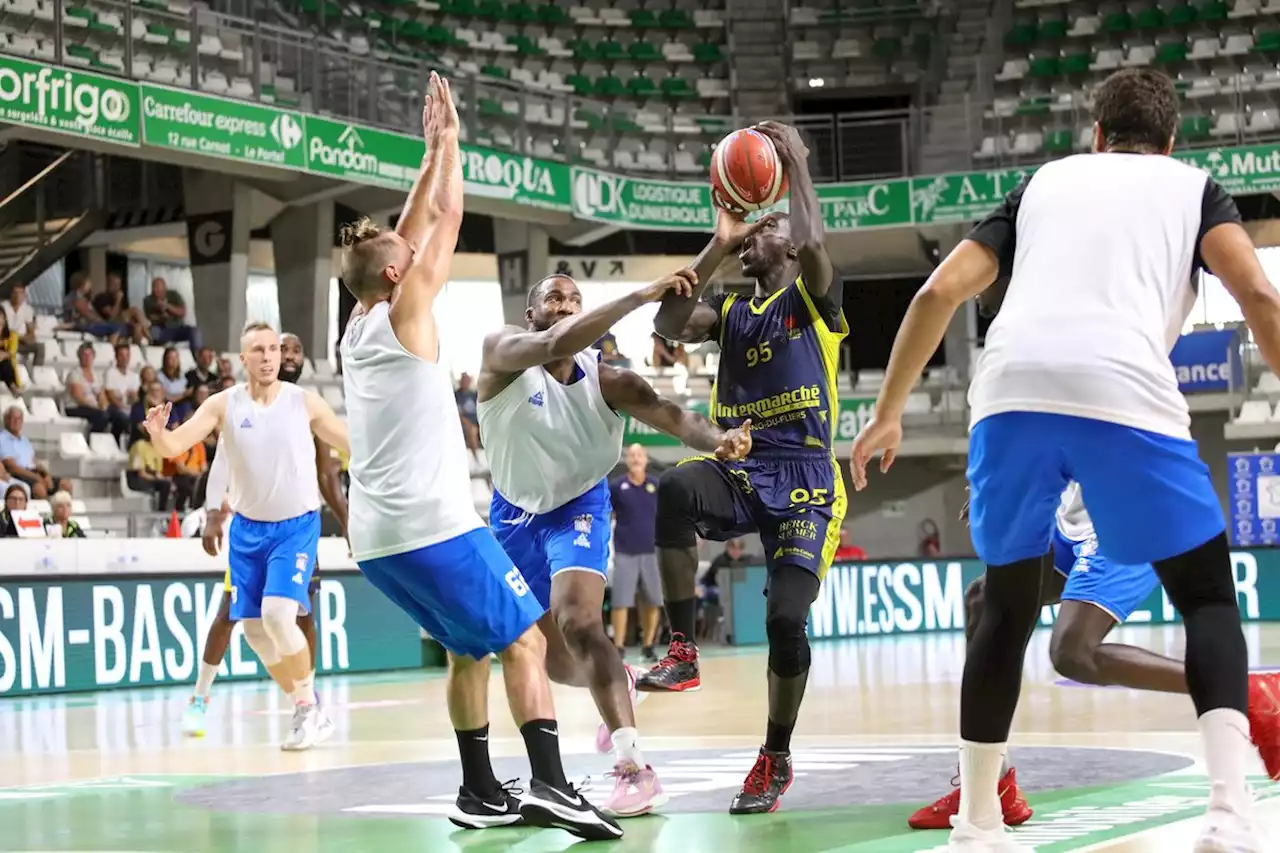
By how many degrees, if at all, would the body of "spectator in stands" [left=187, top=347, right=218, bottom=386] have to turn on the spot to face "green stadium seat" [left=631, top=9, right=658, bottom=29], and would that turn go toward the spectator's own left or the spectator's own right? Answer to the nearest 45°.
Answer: approximately 90° to the spectator's own left

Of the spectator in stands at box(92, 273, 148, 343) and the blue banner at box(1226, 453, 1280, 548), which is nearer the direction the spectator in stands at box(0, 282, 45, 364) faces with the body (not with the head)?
the blue banner

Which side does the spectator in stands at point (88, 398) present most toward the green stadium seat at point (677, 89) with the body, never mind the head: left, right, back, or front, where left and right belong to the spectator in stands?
left

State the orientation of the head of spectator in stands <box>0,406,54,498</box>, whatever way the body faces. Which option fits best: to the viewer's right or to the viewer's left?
to the viewer's right

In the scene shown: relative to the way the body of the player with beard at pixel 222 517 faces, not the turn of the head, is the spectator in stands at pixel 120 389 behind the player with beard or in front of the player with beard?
behind

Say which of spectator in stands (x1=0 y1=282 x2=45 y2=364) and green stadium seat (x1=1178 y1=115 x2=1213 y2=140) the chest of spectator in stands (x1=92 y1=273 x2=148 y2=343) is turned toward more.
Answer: the green stadium seat

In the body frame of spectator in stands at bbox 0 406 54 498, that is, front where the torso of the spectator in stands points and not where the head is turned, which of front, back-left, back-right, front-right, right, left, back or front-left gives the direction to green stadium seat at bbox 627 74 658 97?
left

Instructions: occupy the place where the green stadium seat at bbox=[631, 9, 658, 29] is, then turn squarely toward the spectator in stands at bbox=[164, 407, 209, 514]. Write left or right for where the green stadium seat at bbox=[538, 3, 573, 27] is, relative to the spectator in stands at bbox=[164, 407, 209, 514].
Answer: right

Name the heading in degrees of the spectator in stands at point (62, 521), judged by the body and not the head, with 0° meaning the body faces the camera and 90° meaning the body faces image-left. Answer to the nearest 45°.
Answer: approximately 315°

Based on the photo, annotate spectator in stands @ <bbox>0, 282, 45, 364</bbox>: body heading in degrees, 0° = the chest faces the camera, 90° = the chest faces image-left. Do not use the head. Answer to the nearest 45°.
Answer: approximately 315°

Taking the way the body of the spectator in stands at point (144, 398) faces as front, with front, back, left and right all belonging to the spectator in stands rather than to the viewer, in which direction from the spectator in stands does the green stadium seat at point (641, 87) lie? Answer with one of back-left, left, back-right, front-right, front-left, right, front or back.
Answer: left
